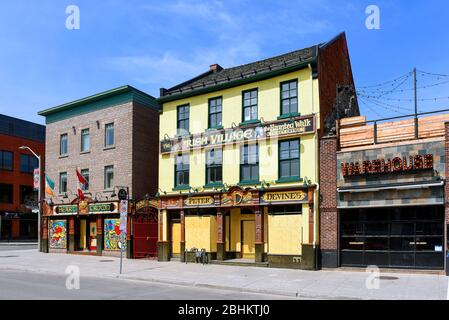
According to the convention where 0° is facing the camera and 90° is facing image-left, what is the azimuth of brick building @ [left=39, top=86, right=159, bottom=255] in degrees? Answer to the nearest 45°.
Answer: approximately 45°

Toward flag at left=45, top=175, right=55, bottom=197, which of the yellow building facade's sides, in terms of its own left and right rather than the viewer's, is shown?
right

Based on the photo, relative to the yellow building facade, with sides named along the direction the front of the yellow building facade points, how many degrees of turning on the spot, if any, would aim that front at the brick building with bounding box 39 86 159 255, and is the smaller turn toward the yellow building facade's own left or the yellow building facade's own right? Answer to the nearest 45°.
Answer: approximately 90° to the yellow building facade's own right

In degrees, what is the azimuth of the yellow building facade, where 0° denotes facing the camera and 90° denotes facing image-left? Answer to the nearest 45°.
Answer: approximately 45°

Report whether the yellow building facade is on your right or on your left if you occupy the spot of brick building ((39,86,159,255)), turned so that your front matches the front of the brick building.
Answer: on your left
